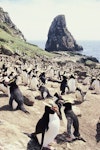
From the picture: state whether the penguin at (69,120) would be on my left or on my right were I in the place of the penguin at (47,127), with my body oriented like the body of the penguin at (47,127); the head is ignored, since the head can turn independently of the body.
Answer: on my left
